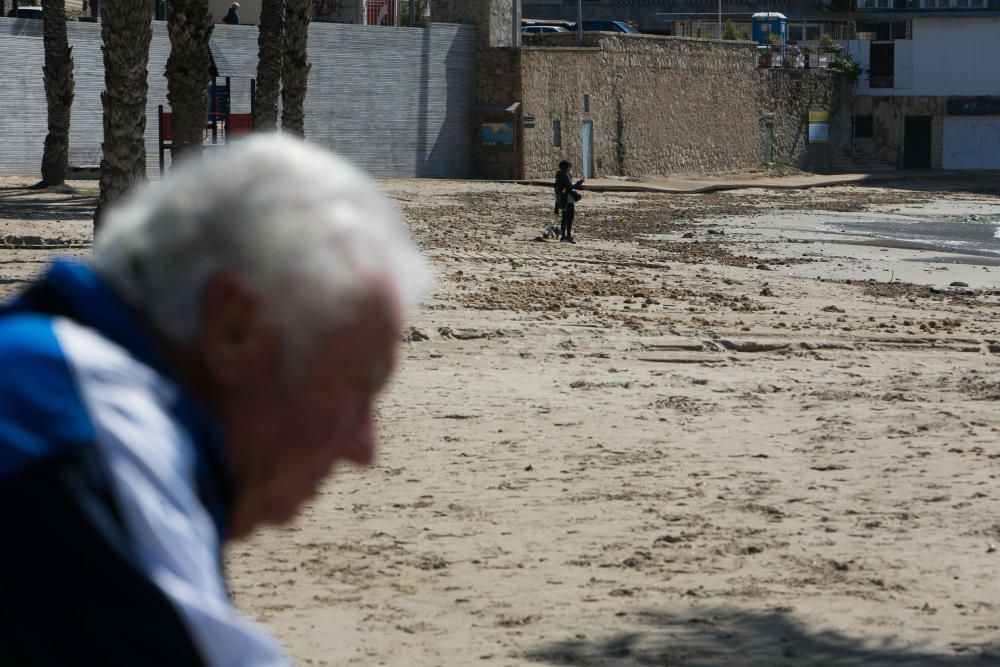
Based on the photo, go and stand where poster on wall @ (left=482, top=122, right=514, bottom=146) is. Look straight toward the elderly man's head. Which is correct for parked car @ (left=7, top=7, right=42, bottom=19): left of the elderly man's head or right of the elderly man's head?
right

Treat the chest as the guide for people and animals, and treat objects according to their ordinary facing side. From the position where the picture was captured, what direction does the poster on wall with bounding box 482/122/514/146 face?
facing the viewer

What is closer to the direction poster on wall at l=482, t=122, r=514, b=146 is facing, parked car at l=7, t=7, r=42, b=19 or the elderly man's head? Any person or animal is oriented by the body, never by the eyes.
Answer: the elderly man's head

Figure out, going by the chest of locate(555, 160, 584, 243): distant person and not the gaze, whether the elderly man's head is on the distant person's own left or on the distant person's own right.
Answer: on the distant person's own right

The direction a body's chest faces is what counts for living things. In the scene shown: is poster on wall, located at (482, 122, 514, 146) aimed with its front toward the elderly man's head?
yes

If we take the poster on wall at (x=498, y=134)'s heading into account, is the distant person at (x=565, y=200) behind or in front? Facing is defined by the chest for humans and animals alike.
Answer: in front
